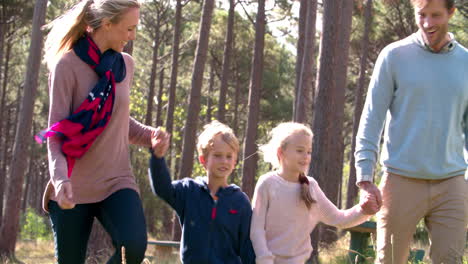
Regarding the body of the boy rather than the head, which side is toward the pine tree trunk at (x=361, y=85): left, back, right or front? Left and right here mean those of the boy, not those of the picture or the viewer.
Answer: back

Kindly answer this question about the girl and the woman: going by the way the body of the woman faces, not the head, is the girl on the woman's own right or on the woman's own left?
on the woman's own left

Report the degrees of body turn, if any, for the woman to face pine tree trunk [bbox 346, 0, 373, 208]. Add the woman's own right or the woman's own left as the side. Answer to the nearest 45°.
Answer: approximately 90° to the woman's own left

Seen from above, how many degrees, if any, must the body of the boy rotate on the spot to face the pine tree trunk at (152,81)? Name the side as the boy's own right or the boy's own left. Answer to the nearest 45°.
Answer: approximately 180°

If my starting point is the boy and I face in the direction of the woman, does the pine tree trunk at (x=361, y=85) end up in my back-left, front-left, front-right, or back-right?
back-right

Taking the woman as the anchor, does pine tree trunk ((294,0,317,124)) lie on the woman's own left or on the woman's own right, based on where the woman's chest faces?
on the woman's own left

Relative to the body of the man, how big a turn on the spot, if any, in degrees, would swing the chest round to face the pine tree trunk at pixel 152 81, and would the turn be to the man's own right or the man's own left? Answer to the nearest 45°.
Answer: approximately 135° to the man's own right

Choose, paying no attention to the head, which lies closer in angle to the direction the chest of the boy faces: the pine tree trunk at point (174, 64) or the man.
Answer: the man

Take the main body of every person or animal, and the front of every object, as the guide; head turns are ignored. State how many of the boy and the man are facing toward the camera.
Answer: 2
